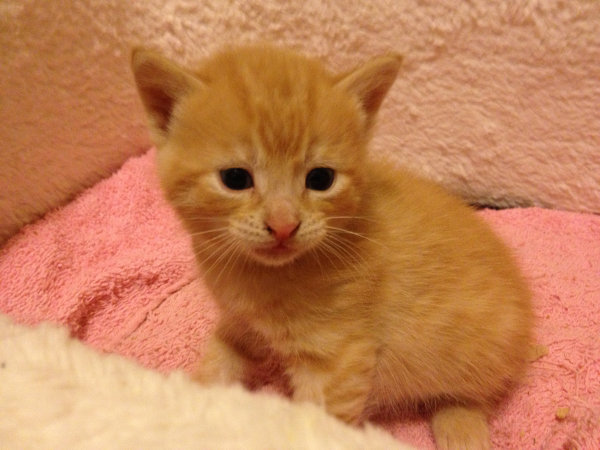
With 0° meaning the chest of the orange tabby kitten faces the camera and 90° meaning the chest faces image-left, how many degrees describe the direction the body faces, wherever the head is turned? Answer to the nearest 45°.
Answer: approximately 45°
